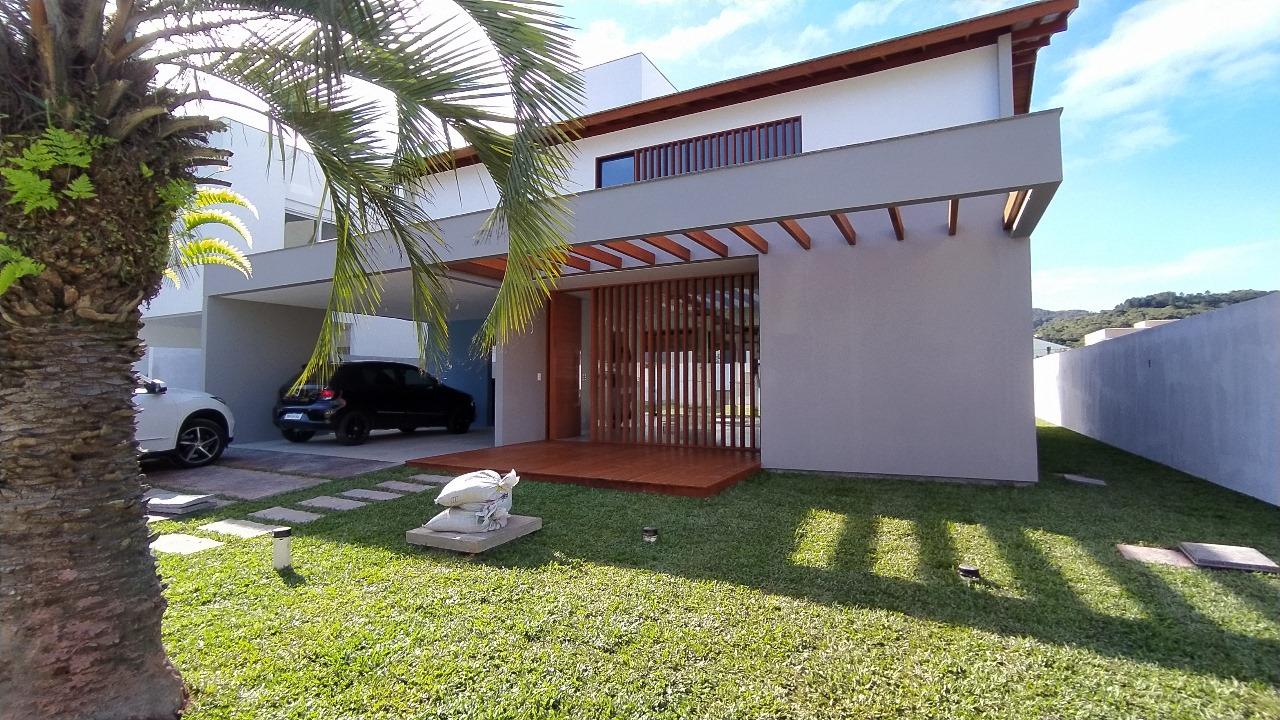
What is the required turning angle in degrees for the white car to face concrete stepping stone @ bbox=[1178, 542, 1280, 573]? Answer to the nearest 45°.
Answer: approximately 45° to its right

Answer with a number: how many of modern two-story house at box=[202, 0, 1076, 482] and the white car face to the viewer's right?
1

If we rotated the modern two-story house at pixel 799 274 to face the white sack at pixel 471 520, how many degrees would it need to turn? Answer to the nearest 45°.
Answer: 0° — it already faces it

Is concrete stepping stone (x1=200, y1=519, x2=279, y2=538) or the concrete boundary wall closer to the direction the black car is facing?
the concrete boundary wall

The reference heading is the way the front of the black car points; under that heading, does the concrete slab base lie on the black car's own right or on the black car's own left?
on the black car's own right

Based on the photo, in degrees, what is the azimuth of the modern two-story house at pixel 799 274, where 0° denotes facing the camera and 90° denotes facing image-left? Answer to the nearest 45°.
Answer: approximately 45°

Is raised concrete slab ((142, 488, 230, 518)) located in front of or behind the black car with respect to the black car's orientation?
behind

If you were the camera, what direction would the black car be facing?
facing away from the viewer and to the right of the viewer

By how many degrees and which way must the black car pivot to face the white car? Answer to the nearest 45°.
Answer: approximately 180°

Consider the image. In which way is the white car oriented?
to the viewer's right

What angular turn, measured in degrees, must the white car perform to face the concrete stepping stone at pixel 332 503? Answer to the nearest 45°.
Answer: approximately 90° to its right

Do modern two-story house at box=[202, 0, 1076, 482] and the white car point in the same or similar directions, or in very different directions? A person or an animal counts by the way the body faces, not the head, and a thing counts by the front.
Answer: very different directions

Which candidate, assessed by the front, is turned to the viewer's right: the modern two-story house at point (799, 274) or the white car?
the white car

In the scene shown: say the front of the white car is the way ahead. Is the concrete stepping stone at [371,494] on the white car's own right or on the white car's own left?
on the white car's own right
